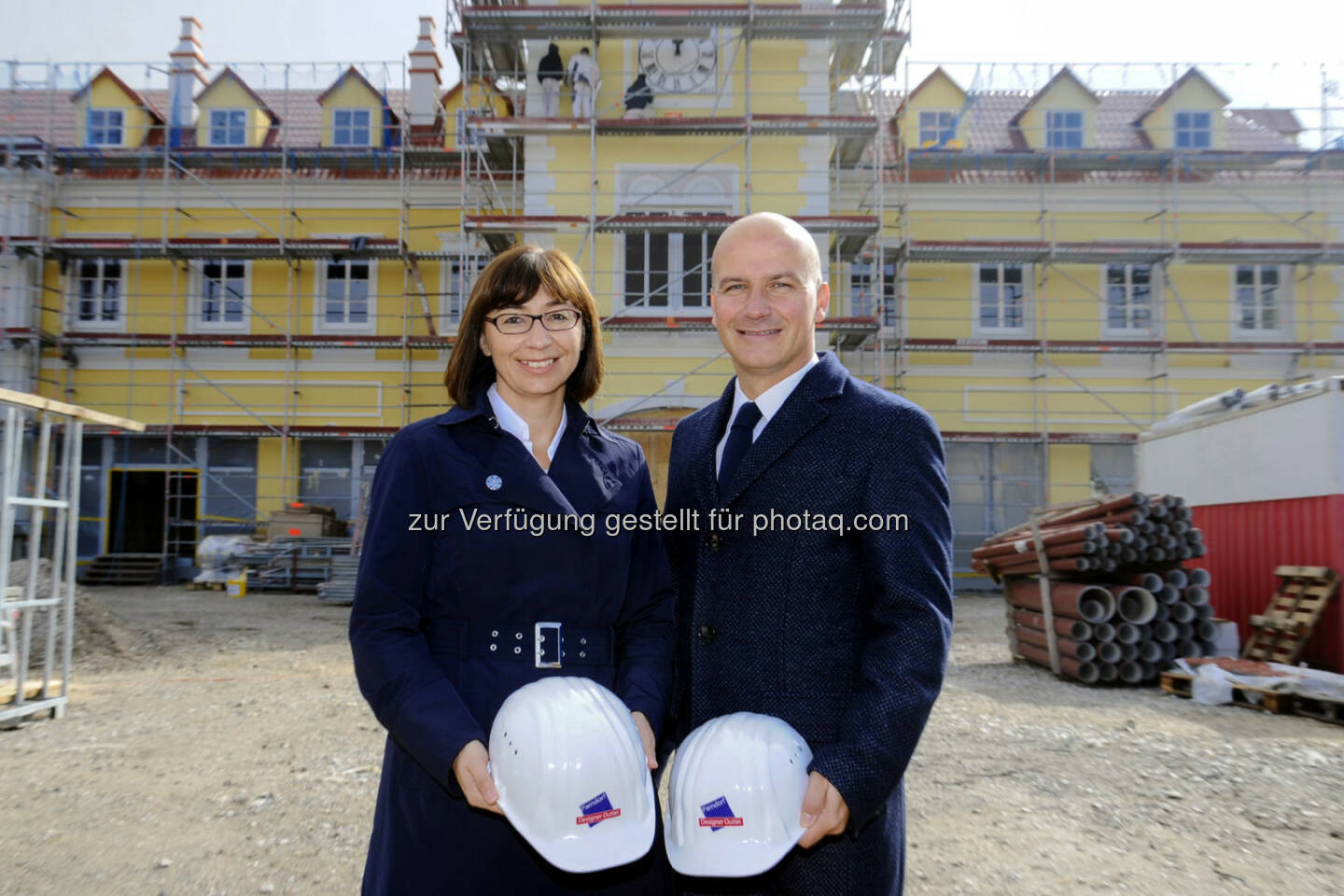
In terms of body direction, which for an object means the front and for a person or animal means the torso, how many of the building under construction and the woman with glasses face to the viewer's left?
0

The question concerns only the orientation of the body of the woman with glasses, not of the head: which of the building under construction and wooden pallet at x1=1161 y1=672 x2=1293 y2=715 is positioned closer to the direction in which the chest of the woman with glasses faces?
the wooden pallet

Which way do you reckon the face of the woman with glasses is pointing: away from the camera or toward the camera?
toward the camera

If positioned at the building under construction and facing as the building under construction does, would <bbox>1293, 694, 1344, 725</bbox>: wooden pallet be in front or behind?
in front

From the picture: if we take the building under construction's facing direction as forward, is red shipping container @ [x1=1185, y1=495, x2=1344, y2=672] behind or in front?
in front

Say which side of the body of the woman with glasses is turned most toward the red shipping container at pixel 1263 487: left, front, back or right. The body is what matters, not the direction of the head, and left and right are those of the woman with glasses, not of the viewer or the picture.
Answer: left

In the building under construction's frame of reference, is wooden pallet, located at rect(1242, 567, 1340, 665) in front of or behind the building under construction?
in front

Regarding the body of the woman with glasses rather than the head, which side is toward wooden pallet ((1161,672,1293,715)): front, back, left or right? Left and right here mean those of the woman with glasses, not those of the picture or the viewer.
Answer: left

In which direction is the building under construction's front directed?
toward the camera

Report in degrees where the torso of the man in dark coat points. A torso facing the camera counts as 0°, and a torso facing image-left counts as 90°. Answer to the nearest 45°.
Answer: approximately 45°

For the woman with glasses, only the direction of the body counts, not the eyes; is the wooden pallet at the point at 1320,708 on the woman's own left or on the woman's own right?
on the woman's own left
